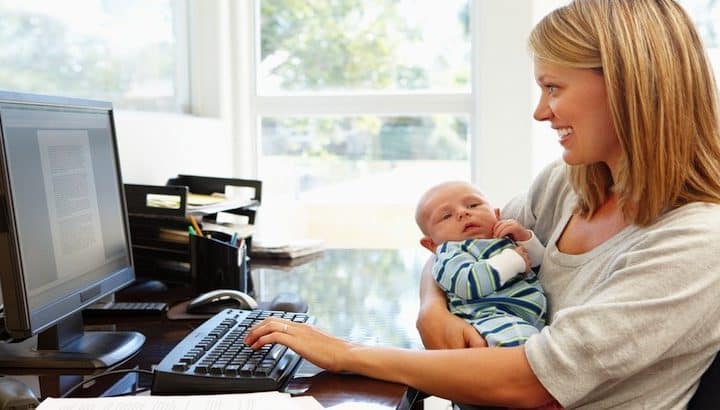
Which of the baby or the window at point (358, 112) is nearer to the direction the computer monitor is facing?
the baby

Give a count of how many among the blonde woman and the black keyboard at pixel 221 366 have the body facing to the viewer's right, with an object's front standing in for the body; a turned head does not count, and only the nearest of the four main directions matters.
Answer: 1

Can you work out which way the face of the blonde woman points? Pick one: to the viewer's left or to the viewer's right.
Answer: to the viewer's left

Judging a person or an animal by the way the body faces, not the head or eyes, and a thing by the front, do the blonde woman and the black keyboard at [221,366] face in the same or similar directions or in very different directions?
very different directions

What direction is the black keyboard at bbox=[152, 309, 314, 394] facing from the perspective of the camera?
to the viewer's right

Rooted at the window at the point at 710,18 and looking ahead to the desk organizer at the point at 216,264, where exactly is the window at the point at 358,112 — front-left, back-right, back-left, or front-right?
front-right

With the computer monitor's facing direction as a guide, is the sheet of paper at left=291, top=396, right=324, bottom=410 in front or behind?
in front

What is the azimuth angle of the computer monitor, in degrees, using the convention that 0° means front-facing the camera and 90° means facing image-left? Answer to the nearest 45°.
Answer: approximately 315°

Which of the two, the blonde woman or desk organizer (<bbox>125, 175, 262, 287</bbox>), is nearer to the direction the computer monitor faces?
the blonde woman

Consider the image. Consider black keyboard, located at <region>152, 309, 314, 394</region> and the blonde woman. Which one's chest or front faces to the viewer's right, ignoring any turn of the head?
the black keyboard
